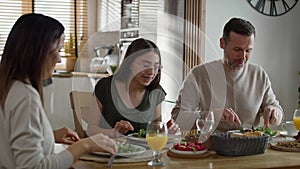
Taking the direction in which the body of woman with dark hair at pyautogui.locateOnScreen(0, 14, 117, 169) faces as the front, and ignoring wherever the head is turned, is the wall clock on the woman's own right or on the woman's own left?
on the woman's own left

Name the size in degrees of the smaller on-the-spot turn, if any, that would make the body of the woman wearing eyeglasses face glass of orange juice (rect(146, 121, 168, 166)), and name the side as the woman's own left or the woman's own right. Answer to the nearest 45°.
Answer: approximately 45° to the woman's own right

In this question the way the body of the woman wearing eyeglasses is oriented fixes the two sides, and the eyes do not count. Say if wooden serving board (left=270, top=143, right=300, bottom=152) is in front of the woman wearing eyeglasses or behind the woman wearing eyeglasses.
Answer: in front

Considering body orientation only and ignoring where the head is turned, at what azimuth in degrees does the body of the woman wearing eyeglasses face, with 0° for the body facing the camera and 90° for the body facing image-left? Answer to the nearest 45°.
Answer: approximately 315°

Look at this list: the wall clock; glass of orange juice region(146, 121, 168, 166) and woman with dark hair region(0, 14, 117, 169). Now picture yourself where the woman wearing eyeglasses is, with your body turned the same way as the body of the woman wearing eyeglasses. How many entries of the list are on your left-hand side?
1

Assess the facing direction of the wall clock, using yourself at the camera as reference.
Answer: facing the viewer

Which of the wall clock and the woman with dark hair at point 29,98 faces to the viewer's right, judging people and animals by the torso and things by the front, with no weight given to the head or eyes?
the woman with dark hair

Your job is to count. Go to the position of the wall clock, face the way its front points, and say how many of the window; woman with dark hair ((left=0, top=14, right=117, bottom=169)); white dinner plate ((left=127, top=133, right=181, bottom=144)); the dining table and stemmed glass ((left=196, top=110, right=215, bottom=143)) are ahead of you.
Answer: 4

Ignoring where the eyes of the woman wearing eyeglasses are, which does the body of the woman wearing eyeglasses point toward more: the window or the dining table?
the dining table

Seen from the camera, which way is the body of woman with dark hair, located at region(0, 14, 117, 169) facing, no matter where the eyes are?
to the viewer's right

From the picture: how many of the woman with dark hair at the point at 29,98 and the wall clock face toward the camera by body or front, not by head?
1

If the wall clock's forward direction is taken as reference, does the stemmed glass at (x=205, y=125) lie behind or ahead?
ahead

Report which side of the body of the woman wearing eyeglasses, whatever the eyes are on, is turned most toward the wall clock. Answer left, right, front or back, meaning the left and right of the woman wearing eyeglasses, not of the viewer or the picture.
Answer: left
